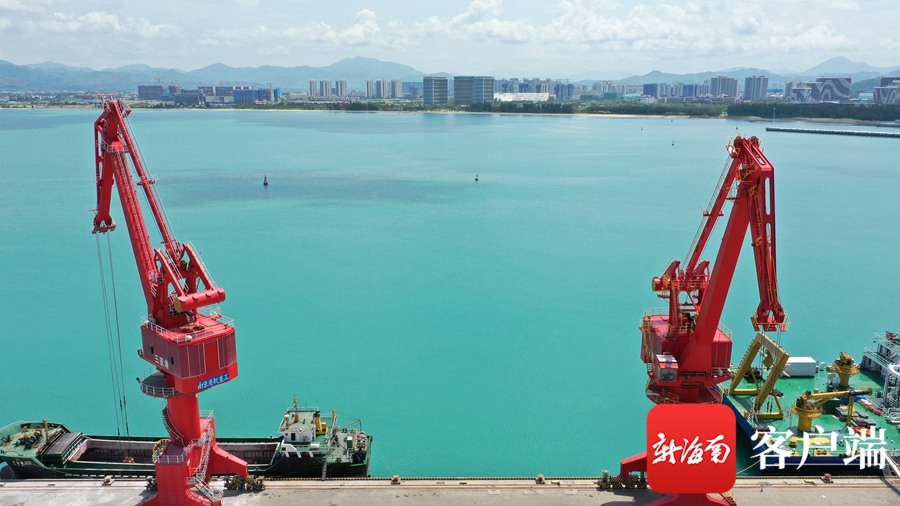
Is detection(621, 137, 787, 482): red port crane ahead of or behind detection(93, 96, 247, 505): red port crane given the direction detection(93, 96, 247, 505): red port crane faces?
behind

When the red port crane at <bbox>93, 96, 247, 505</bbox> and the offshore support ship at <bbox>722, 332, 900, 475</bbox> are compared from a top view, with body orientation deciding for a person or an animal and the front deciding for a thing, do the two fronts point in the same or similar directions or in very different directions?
very different directions

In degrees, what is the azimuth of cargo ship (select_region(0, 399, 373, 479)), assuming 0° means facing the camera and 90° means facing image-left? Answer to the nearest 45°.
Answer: approximately 90°

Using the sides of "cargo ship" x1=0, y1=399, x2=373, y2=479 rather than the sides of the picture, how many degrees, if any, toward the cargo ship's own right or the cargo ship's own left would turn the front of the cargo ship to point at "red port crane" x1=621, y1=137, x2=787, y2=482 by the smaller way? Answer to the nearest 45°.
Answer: approximately 135° to the cargo ship's own left

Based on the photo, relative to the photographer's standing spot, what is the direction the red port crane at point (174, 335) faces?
facing away from the viewer and to the left of the viewer

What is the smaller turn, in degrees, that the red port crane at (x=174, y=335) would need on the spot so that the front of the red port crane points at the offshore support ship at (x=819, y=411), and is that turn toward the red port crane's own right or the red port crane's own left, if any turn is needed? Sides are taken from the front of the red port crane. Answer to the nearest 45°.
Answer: approximately 135° to the red port crane's own right
